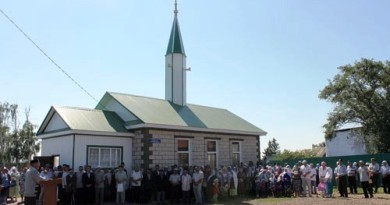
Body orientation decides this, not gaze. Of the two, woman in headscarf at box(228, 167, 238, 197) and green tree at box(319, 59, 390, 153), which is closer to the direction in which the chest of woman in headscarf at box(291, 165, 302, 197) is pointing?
the woman in headscarf

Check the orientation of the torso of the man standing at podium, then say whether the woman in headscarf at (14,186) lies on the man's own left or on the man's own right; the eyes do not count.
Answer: on the man's own left

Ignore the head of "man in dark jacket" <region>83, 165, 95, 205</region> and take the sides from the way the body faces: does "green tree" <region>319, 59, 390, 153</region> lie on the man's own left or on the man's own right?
on the man's own left

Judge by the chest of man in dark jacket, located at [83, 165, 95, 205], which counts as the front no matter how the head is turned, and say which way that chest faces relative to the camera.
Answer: toward the camera

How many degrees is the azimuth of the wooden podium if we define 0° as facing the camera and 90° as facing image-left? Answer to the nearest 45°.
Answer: approximately 270°

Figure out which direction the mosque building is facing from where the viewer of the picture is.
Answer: facing the viewer and to the left of the viewer

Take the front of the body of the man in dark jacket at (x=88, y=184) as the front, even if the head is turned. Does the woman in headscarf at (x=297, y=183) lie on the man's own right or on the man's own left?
on the man's own left

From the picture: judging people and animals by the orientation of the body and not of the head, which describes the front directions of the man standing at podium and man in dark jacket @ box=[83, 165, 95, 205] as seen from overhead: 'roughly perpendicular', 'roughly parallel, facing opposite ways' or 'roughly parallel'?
roughly perpendicular

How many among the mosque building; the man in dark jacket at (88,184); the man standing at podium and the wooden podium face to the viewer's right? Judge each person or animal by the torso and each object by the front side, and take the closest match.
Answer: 2

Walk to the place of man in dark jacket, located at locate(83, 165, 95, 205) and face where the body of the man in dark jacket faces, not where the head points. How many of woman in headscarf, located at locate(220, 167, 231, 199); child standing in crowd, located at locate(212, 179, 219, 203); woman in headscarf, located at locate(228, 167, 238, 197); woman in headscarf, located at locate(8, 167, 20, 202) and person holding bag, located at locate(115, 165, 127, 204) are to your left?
4

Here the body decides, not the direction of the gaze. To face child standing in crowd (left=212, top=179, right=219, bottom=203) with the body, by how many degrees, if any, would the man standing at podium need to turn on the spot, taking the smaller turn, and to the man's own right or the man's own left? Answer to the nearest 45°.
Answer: approximately 45° to the man's own left

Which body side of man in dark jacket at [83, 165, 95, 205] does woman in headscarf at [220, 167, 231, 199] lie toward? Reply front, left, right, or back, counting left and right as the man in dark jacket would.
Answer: left

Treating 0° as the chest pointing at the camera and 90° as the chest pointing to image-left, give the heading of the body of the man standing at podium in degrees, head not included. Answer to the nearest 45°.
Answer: approximately 270°
